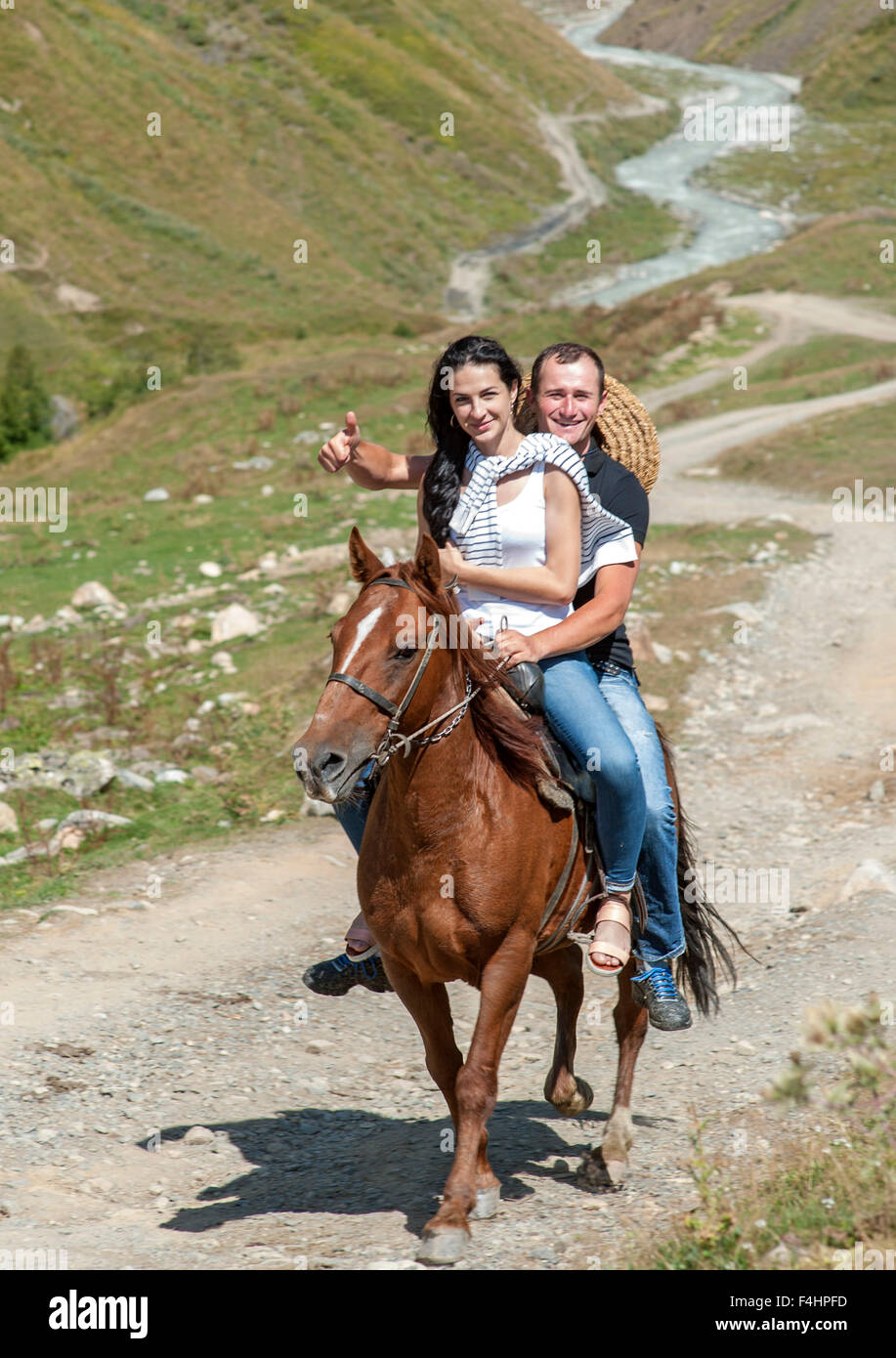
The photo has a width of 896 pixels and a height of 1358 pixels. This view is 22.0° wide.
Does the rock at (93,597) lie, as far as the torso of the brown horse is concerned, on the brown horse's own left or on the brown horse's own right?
on the brown horse's own right

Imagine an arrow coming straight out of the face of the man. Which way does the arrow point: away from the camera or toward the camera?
toward the camera

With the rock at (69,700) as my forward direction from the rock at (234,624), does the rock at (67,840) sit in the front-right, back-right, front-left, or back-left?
front-left

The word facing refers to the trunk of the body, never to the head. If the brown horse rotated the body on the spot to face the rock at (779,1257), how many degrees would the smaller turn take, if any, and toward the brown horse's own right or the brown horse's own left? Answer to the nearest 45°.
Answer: approximately 90° to the brown horse's own left

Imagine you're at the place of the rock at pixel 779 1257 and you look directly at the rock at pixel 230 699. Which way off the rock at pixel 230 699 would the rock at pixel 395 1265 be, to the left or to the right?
left

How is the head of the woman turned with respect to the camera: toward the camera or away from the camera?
toward the camera

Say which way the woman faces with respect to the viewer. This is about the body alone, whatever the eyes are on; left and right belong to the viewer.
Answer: facing the viewer and to the left of the viewer

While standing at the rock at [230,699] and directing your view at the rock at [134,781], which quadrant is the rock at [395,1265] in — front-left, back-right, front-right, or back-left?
front-left

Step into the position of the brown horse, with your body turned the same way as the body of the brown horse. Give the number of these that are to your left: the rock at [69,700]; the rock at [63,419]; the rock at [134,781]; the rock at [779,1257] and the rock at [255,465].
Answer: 1
